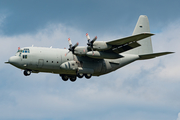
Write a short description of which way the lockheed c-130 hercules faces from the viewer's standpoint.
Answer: facing the viewer and to the left of the viewer
